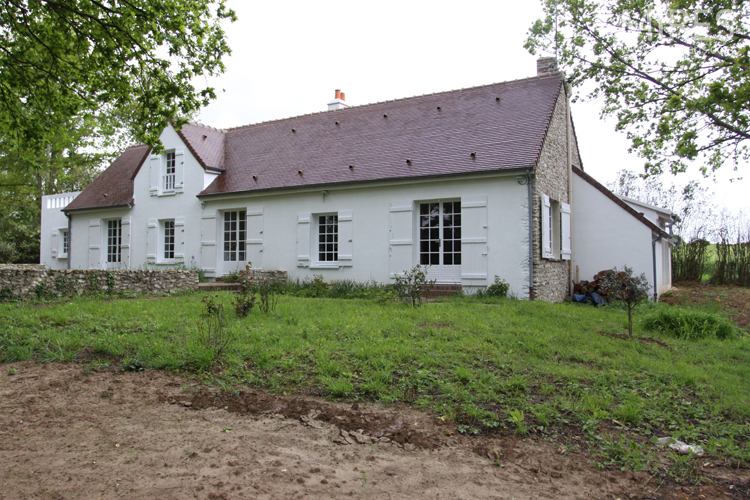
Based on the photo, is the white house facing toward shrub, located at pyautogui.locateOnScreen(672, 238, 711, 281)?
no

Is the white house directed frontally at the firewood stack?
no

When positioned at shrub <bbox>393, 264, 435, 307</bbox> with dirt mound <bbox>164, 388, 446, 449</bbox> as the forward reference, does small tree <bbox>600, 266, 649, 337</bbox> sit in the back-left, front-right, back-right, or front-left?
front-left

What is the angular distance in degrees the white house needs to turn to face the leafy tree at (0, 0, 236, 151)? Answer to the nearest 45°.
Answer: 0° — it already faces it

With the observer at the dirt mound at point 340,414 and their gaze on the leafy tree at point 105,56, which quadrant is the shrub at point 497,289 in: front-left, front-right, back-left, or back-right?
front-right

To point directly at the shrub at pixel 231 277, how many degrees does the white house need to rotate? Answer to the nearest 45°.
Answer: approximately 45° to its right

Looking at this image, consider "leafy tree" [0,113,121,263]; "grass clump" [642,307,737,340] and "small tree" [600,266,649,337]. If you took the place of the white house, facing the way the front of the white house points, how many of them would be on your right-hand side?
1

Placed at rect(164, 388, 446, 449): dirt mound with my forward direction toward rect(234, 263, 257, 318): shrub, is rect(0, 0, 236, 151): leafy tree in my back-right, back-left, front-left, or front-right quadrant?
front-left

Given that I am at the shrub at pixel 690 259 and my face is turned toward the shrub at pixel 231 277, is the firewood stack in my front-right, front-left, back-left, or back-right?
front-left

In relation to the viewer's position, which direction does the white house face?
facing the viewer and to the left of the viewer

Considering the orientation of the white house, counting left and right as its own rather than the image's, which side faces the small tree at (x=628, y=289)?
left

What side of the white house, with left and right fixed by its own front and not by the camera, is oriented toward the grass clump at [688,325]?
left
